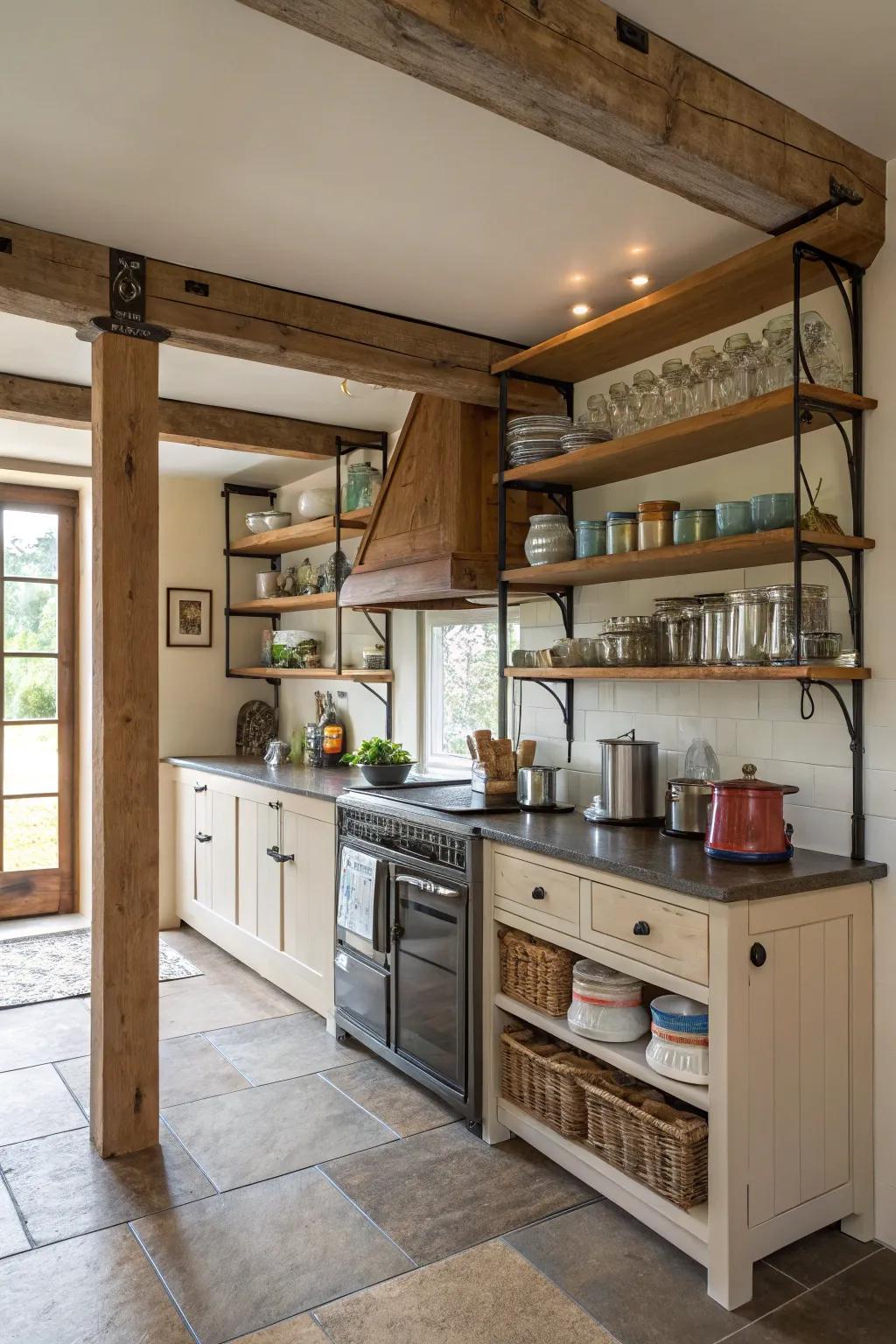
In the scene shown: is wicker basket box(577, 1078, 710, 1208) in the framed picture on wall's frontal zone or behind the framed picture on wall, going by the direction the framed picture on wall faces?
frontal zone

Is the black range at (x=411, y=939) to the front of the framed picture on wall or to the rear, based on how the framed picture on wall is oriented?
to the front

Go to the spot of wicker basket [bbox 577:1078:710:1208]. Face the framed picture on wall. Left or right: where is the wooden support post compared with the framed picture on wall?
left

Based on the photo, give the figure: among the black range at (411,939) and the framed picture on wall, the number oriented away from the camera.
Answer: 0

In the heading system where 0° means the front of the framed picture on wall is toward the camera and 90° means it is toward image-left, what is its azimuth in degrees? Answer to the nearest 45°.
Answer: approximately 0°

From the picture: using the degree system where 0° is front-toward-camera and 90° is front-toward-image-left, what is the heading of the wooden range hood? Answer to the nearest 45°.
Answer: approximately 45°

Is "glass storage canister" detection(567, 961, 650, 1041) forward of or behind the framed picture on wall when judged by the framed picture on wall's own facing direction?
forward
